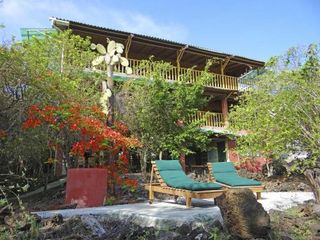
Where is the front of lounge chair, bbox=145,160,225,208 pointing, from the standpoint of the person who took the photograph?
facing the viewer and to the right of the viewer

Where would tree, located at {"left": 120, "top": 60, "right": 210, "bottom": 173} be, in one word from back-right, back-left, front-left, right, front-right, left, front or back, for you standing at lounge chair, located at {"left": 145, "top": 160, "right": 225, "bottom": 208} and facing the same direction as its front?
back-left

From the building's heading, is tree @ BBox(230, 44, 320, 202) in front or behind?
in front

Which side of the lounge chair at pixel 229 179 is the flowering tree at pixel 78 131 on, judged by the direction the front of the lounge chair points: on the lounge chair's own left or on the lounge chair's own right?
on the lounge chair's own right

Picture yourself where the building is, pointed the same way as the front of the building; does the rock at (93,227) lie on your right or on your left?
on your right

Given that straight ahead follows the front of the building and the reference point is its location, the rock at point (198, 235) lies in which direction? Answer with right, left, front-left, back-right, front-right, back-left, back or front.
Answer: front-right

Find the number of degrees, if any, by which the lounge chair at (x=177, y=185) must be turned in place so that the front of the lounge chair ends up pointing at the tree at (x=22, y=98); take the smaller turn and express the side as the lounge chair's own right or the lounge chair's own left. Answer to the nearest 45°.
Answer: approximately 135° to the lounge chair's own right

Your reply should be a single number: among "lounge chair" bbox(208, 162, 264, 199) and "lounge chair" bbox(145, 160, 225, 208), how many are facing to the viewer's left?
0
